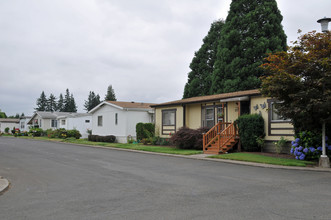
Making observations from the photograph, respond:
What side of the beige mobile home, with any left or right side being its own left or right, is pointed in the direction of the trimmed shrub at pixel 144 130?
right

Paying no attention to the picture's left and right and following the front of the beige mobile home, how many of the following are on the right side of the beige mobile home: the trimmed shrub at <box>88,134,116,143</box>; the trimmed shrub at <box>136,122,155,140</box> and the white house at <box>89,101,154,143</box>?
3

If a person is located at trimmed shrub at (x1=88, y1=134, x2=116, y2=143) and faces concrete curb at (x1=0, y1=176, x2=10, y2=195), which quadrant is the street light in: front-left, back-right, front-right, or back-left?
front-left

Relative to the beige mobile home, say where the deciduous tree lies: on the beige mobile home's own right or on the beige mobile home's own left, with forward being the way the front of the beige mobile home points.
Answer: on the beige mobile home's own left

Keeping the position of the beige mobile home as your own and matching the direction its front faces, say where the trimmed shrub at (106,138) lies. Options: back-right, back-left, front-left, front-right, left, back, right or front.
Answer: right

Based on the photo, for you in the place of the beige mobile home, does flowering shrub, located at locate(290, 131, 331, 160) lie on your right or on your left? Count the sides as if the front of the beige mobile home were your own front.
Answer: on your left

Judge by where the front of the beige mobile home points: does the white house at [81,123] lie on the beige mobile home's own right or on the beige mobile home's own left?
on the beige mobile home's own right

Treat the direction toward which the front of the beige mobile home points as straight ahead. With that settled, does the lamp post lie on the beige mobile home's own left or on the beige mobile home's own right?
on the beige mobile home's own left

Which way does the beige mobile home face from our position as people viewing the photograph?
facing the viewer and to the left of the viewer

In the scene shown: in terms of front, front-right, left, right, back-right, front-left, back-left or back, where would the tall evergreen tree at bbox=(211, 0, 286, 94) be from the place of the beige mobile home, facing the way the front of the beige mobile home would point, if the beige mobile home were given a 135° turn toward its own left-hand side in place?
left
